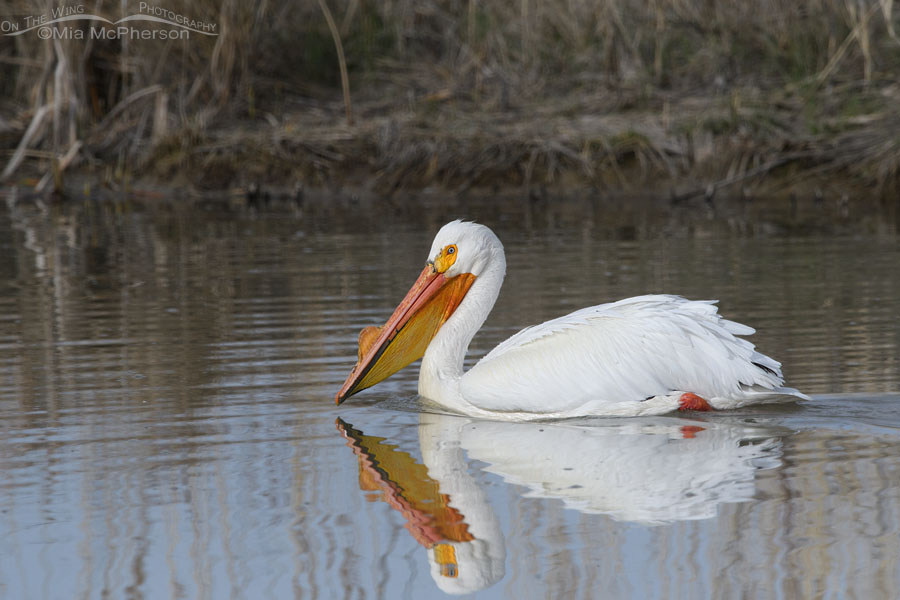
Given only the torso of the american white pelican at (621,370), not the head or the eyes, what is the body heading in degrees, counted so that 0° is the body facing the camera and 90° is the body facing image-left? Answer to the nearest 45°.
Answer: approximately 90°
